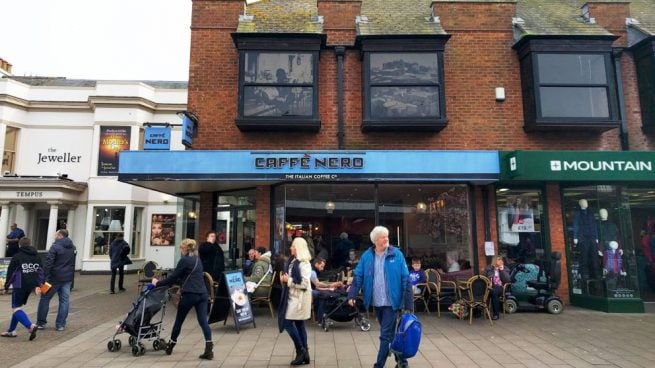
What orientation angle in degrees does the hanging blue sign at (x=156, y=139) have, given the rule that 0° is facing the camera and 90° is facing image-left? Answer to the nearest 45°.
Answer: approximately 0°

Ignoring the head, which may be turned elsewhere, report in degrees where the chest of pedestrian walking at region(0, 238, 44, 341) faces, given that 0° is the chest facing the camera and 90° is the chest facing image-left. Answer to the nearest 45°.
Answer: approximately 135°

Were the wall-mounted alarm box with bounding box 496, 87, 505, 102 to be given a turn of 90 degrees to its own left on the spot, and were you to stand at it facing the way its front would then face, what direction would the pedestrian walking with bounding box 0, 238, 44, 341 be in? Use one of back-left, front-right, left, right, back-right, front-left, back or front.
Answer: back-right

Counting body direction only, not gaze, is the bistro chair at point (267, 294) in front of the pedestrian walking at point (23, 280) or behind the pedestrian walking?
behind

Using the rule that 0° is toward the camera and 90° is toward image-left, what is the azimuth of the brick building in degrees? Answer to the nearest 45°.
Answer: approximately 0°

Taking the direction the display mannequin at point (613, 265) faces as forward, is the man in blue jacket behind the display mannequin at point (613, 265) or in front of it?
in front
